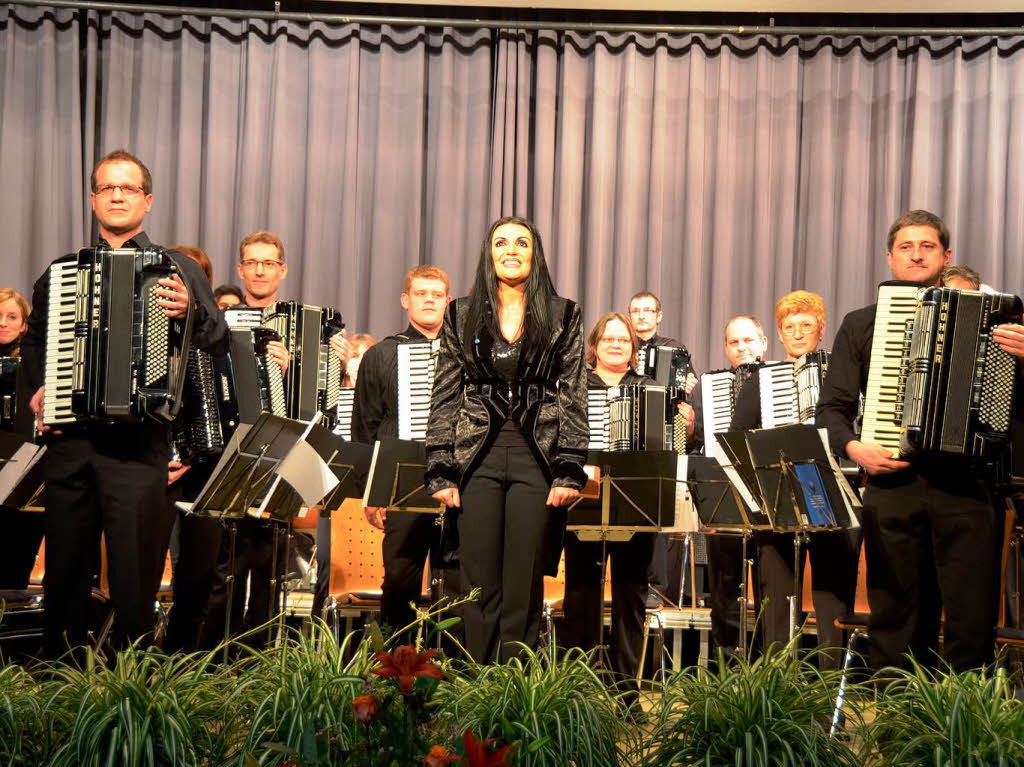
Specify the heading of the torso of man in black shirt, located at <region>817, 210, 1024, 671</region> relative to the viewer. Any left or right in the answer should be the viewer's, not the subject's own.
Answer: facing the viewer

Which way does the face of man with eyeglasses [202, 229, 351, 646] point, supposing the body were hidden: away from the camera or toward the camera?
toward the camera

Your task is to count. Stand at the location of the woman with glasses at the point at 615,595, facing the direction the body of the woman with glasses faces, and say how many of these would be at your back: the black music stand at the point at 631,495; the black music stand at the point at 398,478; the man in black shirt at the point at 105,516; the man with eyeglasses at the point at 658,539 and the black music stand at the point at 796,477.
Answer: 1

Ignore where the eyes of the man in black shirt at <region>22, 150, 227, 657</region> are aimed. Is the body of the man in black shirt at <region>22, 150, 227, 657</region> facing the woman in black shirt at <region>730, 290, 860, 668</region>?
no

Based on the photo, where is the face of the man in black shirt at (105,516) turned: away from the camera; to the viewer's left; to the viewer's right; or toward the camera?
toward the camera

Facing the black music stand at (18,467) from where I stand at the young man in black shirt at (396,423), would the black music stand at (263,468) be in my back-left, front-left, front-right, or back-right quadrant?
front-left

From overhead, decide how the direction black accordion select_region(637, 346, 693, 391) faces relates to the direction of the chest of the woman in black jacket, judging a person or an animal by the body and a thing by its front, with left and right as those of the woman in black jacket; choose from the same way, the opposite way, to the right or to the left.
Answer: the same way

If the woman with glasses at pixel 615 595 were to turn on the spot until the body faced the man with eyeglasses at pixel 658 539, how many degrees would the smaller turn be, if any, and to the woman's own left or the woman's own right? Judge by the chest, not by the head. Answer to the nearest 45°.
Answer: approximately 180°

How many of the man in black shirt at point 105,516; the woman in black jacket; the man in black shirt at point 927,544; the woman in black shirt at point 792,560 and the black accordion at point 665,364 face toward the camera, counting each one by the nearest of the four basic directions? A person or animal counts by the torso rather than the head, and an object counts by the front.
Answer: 5

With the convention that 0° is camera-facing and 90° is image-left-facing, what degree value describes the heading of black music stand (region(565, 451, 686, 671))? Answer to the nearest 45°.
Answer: approximately 180°

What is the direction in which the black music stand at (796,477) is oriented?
away from the camera

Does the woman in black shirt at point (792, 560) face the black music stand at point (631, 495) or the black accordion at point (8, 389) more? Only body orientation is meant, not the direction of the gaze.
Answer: the black music stand

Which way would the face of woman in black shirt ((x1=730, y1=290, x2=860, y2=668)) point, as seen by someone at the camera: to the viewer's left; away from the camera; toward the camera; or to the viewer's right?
toward the camera

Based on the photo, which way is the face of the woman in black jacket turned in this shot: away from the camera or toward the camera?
toward the camera

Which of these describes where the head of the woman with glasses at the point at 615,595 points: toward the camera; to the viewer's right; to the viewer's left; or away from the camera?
toward the camera

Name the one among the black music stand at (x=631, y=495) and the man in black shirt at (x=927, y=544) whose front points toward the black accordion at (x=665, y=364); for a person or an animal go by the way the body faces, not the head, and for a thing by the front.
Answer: the black music stand

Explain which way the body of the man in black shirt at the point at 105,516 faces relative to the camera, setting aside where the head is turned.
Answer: toward the camera

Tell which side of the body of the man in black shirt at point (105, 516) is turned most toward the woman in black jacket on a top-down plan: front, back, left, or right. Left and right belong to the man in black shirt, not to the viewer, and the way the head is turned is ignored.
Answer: left

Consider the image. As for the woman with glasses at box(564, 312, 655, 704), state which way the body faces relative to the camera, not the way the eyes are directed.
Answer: toward the camera

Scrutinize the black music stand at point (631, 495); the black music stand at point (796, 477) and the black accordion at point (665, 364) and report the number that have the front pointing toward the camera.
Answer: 1
